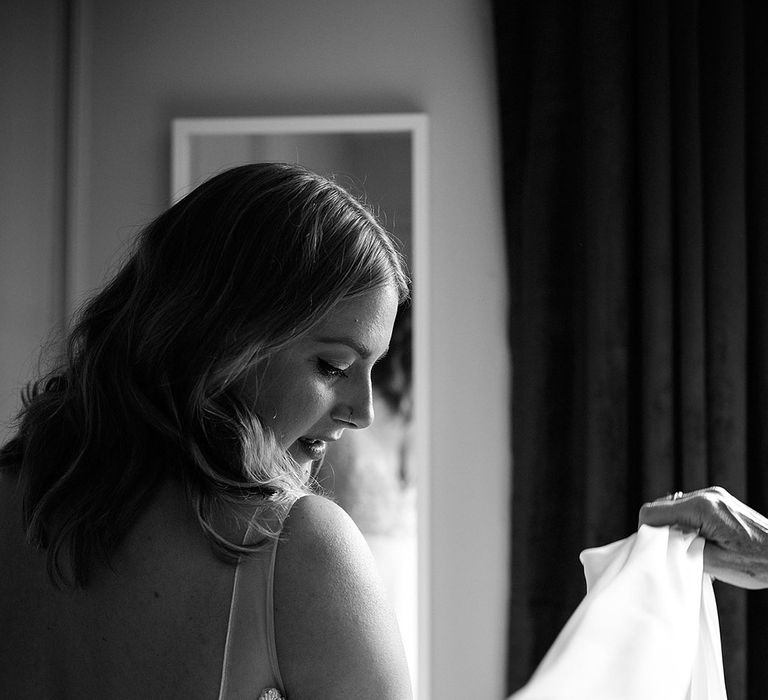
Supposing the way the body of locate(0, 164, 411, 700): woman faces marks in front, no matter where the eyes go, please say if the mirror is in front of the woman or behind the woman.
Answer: in front

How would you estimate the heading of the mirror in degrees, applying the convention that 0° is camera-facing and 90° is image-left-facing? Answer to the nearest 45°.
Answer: approximately 0°

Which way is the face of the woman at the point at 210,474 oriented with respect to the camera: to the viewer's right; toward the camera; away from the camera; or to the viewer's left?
to the viewer's right

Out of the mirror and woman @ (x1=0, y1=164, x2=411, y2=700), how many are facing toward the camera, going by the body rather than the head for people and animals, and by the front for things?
1

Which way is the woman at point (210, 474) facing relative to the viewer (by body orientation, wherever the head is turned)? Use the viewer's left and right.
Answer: facing away from the viewer and to the right of the viewer
